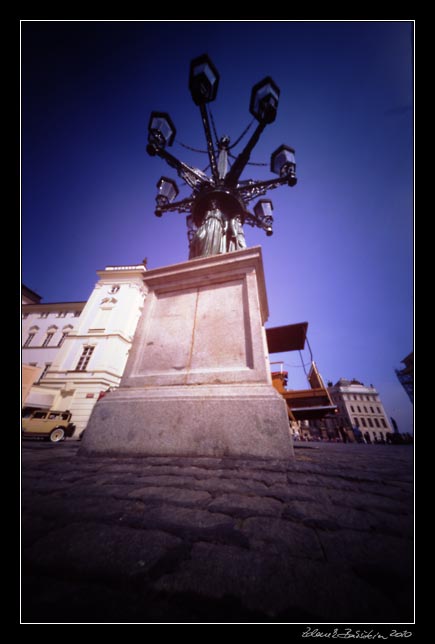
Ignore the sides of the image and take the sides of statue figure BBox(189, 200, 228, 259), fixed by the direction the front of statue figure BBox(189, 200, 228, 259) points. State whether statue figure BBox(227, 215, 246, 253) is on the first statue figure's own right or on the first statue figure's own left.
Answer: on the first statue figure's own left

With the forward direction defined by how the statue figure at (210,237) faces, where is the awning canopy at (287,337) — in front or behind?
behind

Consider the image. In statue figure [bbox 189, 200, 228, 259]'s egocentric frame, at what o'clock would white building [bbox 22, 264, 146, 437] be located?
The white building is roughly at 5 o'clock from the statue figure.

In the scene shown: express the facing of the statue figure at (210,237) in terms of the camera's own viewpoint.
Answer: facing the viewer
